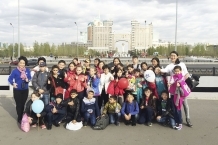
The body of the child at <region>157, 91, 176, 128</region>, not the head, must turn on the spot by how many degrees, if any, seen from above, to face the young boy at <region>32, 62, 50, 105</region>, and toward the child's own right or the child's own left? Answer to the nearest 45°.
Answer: approximately 90° to the child's own right

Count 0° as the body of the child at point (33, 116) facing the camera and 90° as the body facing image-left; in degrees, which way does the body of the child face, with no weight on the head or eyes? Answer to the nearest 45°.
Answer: approximately 315°

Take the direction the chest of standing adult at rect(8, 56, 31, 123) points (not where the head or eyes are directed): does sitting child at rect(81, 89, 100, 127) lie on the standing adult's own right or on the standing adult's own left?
on the standing adult's own left

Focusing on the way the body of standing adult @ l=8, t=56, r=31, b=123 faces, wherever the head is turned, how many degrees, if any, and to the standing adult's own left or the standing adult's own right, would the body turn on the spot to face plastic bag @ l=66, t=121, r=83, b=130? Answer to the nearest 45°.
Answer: approximately 45° to the standing adult's own left

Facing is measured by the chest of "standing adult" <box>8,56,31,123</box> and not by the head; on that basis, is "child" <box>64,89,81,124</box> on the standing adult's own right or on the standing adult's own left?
on the standing adult's own left

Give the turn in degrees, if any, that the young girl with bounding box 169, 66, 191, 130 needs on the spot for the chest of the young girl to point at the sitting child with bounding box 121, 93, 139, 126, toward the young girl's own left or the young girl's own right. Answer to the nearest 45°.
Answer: approximately 90° to the young girl's own right

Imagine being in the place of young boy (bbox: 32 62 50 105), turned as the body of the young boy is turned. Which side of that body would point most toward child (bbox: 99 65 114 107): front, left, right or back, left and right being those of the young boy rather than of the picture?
left
